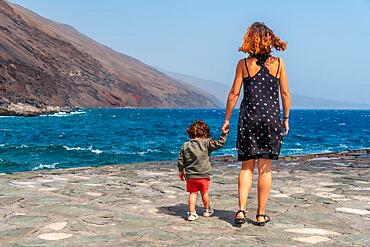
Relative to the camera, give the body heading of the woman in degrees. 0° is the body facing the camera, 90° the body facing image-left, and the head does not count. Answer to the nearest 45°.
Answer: approximately 180°

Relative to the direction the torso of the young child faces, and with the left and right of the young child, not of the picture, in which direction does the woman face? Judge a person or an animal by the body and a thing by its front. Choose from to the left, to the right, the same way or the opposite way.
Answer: the same way

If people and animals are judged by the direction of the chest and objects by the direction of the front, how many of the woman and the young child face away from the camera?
2

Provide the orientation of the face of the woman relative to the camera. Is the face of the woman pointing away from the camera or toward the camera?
away from the camera

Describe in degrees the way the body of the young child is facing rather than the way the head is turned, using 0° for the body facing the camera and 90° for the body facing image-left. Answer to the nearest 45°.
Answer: approximately 180°
